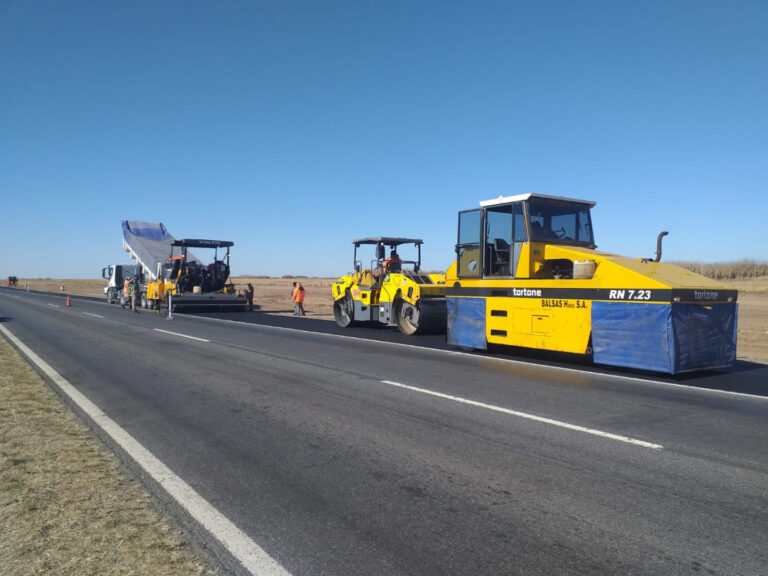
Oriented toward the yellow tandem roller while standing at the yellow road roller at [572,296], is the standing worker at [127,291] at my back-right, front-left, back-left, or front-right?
front-left
